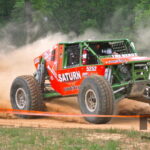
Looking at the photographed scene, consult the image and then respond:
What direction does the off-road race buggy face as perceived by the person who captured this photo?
facing the viewer and to the right of the viewer
